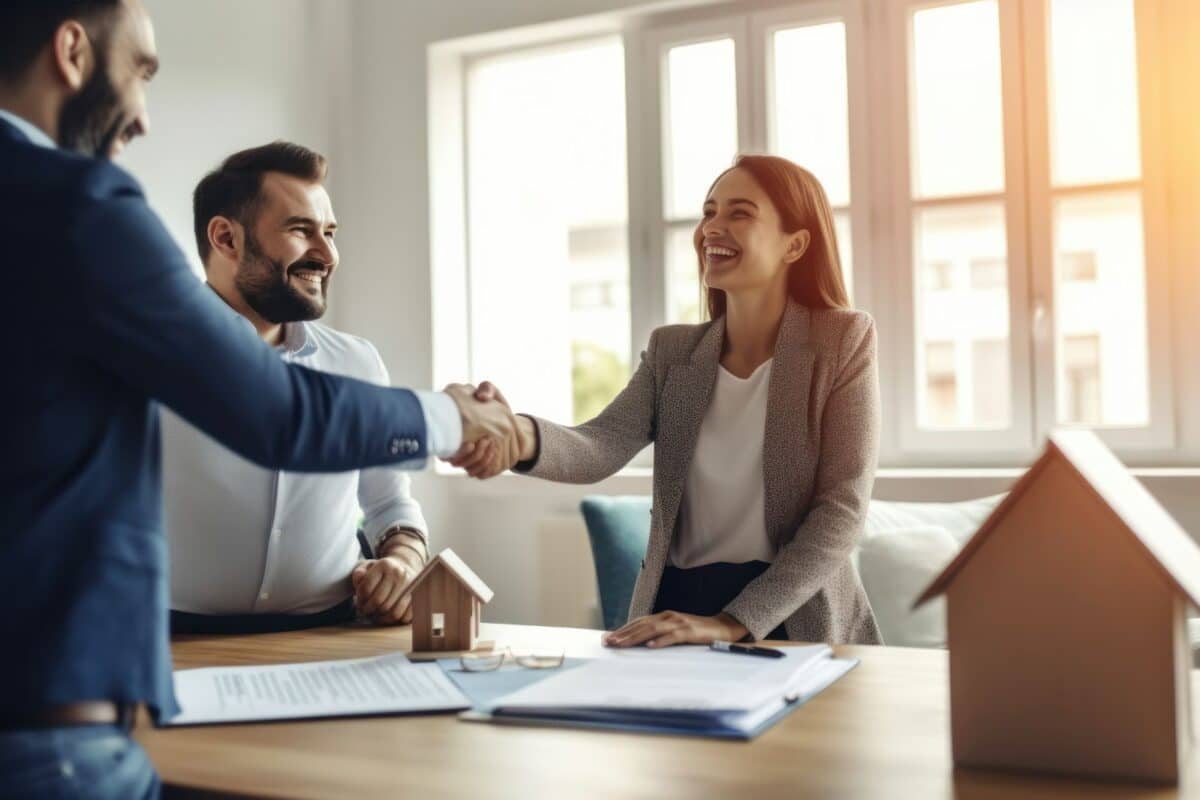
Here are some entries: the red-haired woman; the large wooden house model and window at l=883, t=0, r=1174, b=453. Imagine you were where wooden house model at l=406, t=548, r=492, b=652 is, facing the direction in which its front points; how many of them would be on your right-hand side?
0

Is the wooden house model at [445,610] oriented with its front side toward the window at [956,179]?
no

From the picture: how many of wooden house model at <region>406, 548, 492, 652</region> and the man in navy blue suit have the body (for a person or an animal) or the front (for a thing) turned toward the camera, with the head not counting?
1

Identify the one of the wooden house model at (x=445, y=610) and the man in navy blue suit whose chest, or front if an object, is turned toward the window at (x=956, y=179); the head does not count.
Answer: the man in navy blue suit

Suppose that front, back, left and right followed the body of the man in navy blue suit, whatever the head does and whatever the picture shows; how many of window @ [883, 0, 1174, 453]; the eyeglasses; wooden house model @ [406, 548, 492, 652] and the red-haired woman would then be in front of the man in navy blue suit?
4

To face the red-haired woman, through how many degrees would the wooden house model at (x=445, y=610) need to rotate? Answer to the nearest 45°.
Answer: approximately 135° to its left

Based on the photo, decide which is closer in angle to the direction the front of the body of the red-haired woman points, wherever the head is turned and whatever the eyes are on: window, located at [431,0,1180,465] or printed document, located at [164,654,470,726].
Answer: the printed document

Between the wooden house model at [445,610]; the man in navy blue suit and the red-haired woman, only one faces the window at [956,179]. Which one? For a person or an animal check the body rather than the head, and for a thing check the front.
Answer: the man in navy blue suit

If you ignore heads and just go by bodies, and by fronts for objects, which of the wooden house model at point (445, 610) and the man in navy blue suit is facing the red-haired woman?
the man in navy blue suit

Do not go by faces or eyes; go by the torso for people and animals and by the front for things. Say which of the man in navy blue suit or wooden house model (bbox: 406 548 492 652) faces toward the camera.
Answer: the wooden house model

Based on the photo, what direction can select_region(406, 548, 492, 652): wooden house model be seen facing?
toward the camera

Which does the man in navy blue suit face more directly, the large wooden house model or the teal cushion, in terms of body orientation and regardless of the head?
the teal cushion

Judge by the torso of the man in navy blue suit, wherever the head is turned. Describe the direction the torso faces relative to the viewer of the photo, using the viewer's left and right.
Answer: facing away from the viewer and to the right of the viewer

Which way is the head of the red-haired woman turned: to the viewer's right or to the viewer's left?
to the viewer's left

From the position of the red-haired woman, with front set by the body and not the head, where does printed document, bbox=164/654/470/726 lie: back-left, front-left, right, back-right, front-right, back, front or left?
front

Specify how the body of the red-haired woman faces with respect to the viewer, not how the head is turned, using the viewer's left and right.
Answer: facing the viewer and to the left of the viewer

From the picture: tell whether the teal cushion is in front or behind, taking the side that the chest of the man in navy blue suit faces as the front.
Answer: in front

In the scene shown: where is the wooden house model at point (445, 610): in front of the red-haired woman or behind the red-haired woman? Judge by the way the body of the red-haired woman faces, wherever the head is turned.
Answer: in front

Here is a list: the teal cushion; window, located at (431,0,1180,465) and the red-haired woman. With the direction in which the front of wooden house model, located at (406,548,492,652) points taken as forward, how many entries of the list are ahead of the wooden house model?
0
